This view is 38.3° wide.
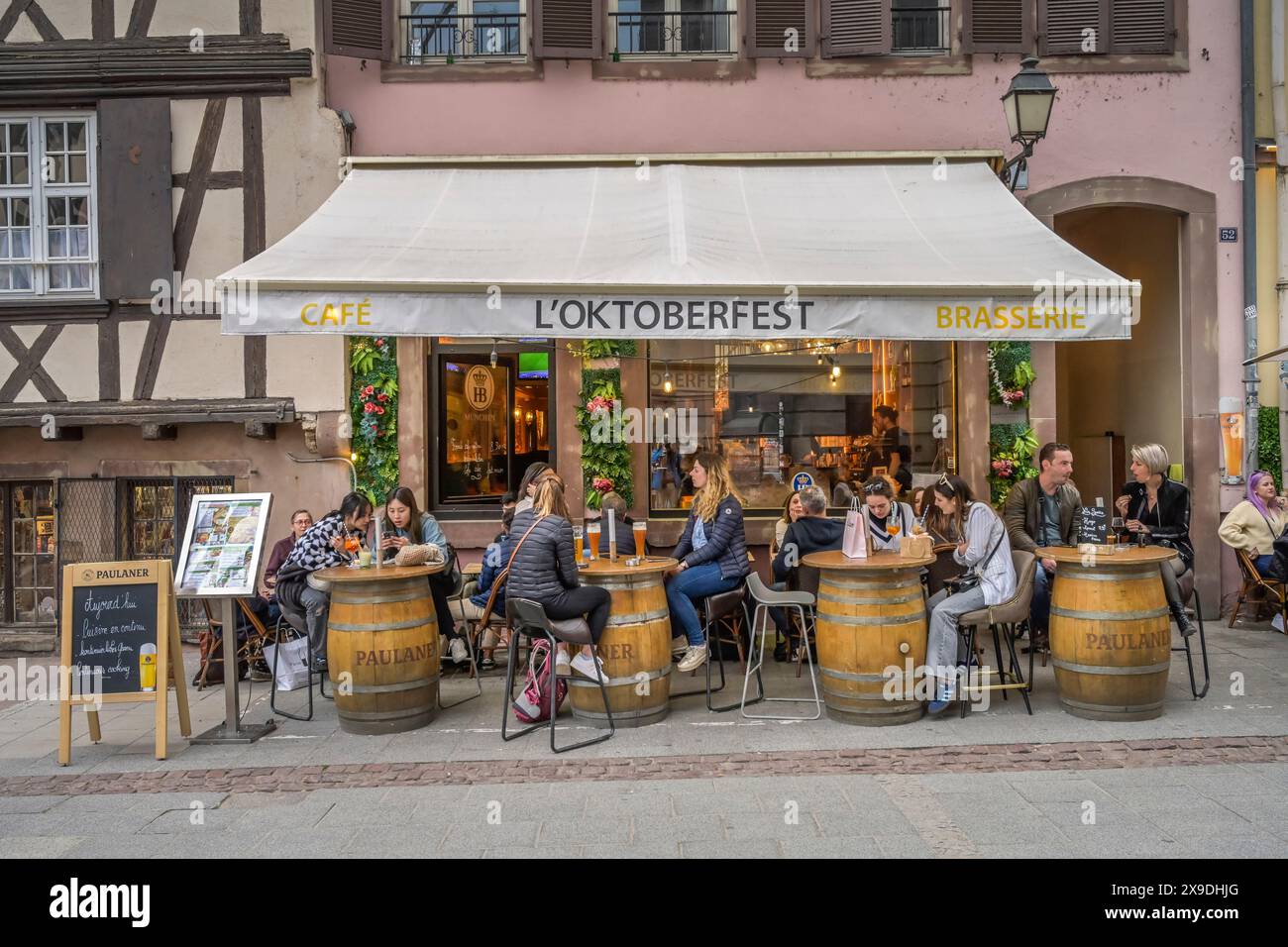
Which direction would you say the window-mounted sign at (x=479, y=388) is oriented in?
toward the camera

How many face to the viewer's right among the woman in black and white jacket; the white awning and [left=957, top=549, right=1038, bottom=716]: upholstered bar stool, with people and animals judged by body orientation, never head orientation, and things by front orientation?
1

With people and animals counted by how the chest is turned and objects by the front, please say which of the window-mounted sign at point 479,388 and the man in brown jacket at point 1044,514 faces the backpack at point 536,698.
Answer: the window-mounted sign

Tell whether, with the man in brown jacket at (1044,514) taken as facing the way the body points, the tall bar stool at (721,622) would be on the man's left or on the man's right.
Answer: on the man's right

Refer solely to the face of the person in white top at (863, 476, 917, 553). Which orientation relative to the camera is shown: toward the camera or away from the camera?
toward the camera

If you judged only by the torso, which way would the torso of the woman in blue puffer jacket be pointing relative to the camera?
to the viewer's left

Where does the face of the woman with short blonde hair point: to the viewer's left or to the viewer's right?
to the viewer's left

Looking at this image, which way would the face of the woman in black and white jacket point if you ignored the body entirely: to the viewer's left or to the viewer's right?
to the viewer's right

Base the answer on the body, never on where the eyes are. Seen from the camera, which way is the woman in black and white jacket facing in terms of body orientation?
to the viewer's right

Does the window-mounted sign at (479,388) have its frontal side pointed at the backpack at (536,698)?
yes

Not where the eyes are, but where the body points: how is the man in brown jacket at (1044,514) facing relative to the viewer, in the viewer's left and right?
facing the viewer and to the right of the viewer

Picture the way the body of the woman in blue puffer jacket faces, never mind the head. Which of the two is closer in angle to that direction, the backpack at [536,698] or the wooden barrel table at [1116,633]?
the backpack

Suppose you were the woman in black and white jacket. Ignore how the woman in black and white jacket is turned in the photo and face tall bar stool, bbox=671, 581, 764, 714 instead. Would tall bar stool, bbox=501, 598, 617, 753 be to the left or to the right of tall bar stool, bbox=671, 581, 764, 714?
right
